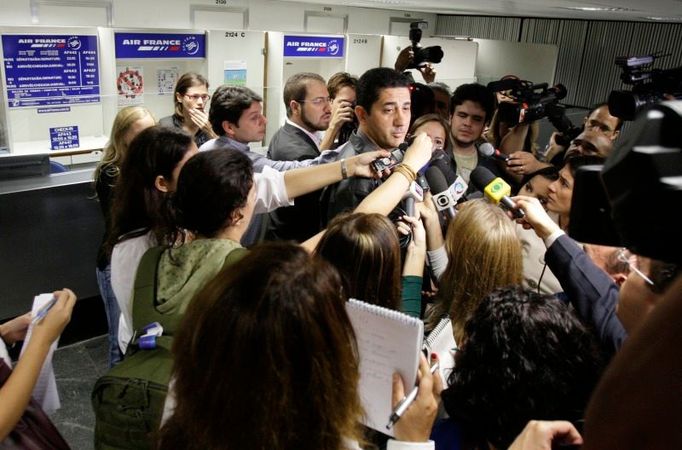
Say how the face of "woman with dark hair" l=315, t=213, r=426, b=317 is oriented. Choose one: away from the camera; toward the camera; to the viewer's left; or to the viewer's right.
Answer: away from the camera

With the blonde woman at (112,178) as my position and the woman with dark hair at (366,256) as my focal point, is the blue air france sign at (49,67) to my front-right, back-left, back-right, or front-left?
back-left

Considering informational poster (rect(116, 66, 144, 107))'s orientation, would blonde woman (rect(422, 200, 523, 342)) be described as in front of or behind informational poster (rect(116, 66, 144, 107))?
in front

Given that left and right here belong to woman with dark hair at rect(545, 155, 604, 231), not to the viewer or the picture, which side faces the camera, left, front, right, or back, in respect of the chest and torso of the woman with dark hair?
left

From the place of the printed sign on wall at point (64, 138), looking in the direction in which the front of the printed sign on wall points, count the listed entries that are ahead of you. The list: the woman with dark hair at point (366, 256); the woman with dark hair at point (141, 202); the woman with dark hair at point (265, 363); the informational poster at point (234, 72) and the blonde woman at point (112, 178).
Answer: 4

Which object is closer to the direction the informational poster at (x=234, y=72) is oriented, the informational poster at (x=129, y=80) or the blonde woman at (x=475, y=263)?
the blonde woman

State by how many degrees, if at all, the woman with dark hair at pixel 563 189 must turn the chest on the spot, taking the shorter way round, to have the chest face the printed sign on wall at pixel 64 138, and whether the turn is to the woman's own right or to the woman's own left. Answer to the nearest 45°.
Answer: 0° — they already face it

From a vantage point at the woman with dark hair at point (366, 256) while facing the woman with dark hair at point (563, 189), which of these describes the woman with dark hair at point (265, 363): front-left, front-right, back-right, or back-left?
back-right

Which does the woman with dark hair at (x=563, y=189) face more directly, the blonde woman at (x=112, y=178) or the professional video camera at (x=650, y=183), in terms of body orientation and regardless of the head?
the blonde woman

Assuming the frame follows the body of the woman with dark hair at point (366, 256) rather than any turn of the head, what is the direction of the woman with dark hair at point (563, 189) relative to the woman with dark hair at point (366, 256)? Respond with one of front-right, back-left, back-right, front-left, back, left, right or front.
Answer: front-right

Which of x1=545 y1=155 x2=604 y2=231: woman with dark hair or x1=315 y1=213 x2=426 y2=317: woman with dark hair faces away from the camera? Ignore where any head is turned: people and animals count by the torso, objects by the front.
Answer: x1=315 y1=213 x2=426 y2=317: woman with dark hair

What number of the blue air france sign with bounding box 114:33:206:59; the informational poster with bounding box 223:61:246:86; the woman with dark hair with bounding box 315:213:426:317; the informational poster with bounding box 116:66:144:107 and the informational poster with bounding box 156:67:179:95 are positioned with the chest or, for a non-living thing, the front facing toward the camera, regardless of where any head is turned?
4

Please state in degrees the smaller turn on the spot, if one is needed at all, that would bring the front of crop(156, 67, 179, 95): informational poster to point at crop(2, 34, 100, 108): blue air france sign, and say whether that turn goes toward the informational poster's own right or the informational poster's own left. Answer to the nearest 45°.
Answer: approximately 45° to the informational poster's own right

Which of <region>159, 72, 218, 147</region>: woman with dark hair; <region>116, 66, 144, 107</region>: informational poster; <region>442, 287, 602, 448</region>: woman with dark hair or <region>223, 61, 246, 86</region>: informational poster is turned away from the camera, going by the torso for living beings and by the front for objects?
<region>442, 287, 602, 448</region>: woman with dark hair

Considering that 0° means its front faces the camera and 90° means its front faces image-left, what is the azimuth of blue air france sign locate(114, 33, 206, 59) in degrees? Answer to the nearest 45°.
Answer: approximately 0°

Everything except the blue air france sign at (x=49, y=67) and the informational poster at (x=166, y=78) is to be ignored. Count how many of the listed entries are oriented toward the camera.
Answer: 2
